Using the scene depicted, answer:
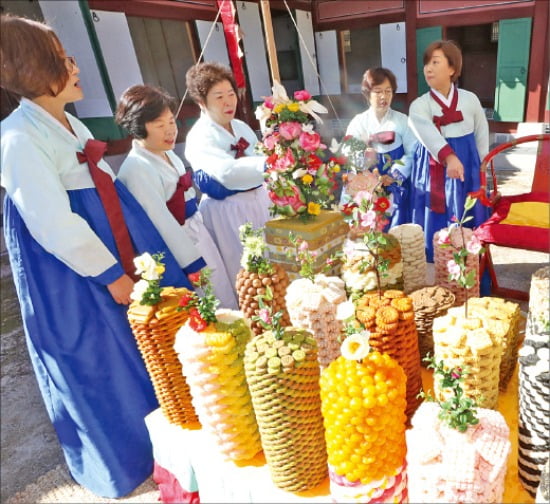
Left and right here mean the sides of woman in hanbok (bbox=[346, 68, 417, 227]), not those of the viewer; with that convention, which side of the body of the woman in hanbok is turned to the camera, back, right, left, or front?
front

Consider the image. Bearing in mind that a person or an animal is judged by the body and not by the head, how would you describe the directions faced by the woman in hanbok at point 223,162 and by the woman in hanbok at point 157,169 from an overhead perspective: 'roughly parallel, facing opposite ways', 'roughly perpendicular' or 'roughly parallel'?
roughly parallel

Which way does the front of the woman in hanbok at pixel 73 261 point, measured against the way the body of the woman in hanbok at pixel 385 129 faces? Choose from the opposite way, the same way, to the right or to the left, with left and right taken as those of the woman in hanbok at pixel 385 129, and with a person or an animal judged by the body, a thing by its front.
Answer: to the left

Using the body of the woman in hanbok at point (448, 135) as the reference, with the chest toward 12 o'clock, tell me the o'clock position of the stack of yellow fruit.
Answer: The stack of yellow fruit is roughly at 12 o'clock from the woman in hanbok.

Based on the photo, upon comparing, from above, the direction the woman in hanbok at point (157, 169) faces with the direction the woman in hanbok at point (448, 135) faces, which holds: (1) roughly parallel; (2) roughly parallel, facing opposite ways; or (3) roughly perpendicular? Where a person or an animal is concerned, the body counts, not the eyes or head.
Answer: roughly perpendicular

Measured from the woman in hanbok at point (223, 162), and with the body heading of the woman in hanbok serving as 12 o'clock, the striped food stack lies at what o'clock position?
The striped food stack is roughly at 1 o'clock from the woman in hanbok.

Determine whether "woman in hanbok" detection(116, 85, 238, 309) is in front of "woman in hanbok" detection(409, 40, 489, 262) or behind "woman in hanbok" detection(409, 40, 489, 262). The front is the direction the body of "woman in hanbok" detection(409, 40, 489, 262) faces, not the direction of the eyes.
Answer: in front

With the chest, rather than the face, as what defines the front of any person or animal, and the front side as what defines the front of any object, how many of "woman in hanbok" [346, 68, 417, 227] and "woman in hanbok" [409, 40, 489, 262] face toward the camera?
2

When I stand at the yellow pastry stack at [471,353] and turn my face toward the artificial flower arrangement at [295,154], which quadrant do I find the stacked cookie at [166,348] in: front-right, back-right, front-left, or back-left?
front-left

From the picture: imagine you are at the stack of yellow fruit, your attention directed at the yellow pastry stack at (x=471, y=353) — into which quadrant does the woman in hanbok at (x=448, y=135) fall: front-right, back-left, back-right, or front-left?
front-left

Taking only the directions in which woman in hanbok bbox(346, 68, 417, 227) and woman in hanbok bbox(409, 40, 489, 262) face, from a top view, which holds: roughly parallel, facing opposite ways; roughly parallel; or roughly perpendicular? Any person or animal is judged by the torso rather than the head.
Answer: roughly parallel

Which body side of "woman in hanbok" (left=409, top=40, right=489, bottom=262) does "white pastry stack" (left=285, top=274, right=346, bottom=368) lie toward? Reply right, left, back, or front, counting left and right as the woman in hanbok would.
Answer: front

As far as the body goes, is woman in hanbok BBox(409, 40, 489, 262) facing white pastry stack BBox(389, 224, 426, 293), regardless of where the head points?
yes

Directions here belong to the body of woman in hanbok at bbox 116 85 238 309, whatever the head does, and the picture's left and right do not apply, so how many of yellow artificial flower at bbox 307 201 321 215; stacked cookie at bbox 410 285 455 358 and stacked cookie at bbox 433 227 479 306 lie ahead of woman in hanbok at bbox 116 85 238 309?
3

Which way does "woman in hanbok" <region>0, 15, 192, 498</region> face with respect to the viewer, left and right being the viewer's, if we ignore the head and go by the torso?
facing the viewer and to the right of the viewer

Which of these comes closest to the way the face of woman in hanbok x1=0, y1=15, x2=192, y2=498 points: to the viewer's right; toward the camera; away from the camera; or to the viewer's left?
to the viewer's right

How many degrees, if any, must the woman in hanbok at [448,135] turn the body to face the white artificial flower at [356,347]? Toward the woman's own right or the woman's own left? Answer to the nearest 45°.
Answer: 0° — they already face it

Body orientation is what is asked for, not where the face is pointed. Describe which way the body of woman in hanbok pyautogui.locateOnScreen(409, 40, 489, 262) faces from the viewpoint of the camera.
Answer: toward the camera

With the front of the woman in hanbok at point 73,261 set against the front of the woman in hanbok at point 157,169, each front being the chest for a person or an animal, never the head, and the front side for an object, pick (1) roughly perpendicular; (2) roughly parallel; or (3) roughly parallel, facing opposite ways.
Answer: roughly parallel
